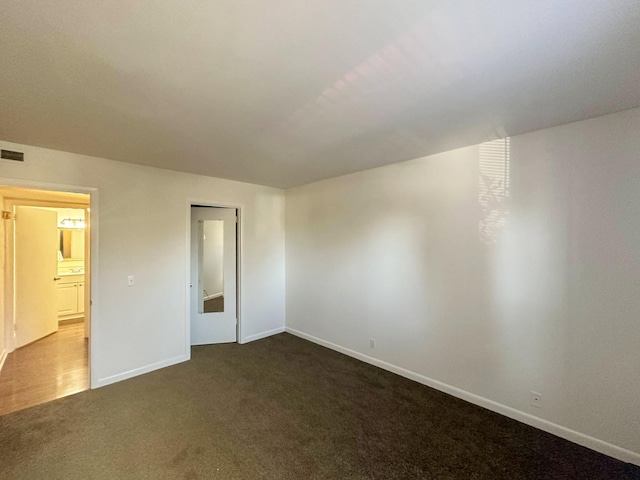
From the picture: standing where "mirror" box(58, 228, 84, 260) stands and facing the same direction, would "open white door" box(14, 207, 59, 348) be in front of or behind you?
in front

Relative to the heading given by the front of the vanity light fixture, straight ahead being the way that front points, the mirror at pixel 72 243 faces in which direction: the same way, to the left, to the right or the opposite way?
the same way

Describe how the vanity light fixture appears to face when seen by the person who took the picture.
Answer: facing the viewer

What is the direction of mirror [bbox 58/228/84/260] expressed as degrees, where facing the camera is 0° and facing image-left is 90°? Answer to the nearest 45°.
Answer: approximately 0°

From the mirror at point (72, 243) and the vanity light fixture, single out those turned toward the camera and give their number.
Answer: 2

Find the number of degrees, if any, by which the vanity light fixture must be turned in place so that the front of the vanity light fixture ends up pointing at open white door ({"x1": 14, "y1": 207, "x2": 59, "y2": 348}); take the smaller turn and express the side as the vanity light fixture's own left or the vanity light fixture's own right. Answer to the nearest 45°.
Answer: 0° — it already faces it
